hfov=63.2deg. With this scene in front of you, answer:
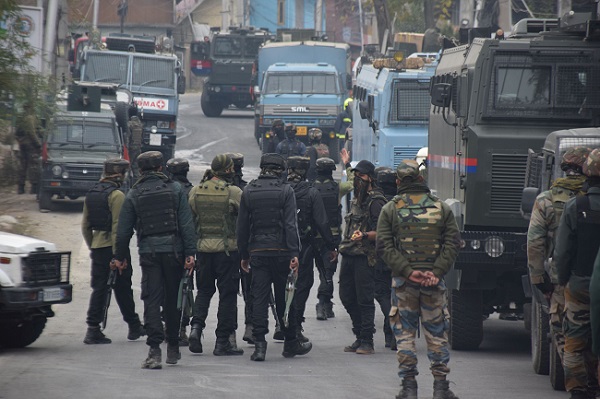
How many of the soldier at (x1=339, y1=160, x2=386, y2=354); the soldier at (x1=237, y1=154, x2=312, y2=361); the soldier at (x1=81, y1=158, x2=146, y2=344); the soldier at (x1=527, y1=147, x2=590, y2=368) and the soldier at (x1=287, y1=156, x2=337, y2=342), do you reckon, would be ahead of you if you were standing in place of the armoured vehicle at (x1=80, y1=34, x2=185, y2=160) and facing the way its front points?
5

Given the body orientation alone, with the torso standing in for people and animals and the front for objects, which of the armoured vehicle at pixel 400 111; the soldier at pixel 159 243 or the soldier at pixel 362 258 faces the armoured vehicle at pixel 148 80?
the soldier at pixel 159 243

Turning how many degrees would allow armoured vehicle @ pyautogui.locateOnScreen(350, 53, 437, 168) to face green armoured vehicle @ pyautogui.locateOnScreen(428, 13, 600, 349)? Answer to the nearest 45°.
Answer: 0° — it already faces it

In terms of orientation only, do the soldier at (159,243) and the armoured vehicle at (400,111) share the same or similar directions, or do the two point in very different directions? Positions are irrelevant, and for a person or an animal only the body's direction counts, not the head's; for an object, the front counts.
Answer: very different directions

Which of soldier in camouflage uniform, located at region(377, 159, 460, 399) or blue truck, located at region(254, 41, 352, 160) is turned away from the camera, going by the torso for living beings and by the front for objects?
the soldier in camouflage uniform

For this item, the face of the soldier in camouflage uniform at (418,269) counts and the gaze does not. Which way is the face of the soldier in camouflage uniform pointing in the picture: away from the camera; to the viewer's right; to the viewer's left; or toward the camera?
away from the camera

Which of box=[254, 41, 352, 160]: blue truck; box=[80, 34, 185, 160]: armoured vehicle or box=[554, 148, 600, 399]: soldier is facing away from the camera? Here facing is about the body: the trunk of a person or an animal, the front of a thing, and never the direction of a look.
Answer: the soldier

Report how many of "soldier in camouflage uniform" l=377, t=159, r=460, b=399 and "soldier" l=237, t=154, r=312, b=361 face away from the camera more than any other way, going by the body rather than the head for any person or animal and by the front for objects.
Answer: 2

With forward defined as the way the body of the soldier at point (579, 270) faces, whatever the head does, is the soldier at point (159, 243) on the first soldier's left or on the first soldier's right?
on the first soldier's left

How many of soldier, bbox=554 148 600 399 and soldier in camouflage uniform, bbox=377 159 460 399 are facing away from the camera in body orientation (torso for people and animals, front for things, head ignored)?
2

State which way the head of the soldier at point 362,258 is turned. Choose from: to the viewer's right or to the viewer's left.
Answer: to the viewer's left

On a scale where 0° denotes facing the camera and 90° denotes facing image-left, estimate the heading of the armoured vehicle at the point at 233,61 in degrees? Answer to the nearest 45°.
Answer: approximately 0°
